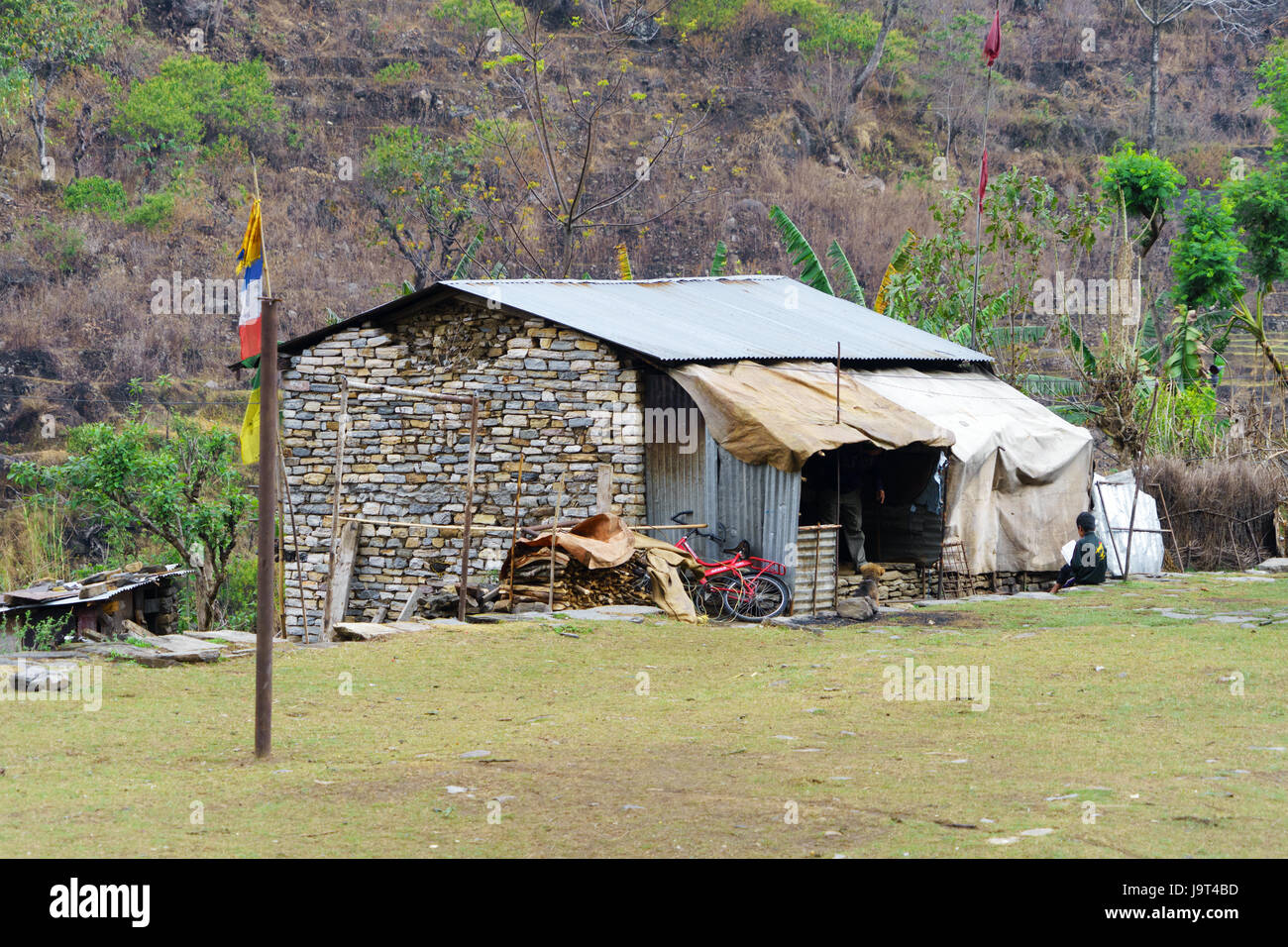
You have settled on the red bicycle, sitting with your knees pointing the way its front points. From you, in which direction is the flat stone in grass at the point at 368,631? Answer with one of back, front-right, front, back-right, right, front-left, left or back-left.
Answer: front-left

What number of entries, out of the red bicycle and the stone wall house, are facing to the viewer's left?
1

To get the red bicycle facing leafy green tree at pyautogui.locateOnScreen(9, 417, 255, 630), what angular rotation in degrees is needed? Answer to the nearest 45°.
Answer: approximately 45° to its right

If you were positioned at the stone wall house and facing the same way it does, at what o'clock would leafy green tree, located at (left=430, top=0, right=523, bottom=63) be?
The leafy green tree is roughly at 7 o'clock from the stone wall house.

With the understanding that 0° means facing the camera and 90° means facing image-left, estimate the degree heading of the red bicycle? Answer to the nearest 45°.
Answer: approximately 90°

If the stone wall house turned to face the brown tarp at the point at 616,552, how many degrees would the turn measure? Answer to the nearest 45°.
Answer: approximately 45° to its right

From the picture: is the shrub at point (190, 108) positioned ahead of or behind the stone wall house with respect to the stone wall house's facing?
behind

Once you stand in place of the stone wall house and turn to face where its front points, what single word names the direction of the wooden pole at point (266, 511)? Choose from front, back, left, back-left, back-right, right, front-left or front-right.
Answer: front-right

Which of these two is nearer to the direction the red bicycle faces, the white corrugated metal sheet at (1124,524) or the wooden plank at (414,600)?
the wooden plank

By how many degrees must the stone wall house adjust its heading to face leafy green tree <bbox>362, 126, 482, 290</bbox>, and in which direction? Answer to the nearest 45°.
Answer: approximately 135° to its left

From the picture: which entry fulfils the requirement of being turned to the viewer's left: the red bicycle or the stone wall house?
the red bicycle

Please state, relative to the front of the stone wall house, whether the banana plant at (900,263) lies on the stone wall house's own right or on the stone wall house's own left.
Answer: on the stone wall house's own left

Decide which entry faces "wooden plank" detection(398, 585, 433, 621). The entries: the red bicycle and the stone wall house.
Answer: the red bicycle

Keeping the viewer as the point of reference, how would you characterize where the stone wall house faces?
facing the viewer and to the right of the viewer

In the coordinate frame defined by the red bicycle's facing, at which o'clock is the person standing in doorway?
The person standing in doorway is roughly at 4 o'clock from the red bicycle.

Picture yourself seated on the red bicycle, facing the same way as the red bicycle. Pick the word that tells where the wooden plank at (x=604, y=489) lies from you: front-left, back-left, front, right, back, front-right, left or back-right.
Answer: front-right
